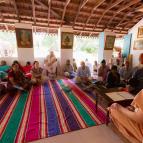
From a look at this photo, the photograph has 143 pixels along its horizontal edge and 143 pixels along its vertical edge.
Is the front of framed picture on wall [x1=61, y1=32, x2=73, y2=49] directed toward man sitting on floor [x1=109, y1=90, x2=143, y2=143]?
yes

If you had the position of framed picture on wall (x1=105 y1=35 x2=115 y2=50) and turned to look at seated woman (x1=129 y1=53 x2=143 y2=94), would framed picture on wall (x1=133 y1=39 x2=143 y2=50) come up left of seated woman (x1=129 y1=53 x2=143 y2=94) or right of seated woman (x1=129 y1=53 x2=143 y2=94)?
left

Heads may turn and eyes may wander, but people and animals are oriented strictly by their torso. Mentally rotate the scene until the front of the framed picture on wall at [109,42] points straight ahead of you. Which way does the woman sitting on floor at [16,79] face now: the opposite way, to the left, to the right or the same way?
to the left

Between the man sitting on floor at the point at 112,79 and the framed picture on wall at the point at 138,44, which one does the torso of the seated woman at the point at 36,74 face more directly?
the man sitting on floor

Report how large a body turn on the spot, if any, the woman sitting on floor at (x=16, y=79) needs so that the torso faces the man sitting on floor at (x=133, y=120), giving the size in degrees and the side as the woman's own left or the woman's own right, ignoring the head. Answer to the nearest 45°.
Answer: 0° — they already face them

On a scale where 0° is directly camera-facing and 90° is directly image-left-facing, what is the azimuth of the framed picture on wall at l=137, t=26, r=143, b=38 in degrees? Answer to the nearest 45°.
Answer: approximately 45°

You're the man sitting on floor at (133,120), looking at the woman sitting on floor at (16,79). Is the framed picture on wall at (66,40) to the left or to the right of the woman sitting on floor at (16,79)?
right
